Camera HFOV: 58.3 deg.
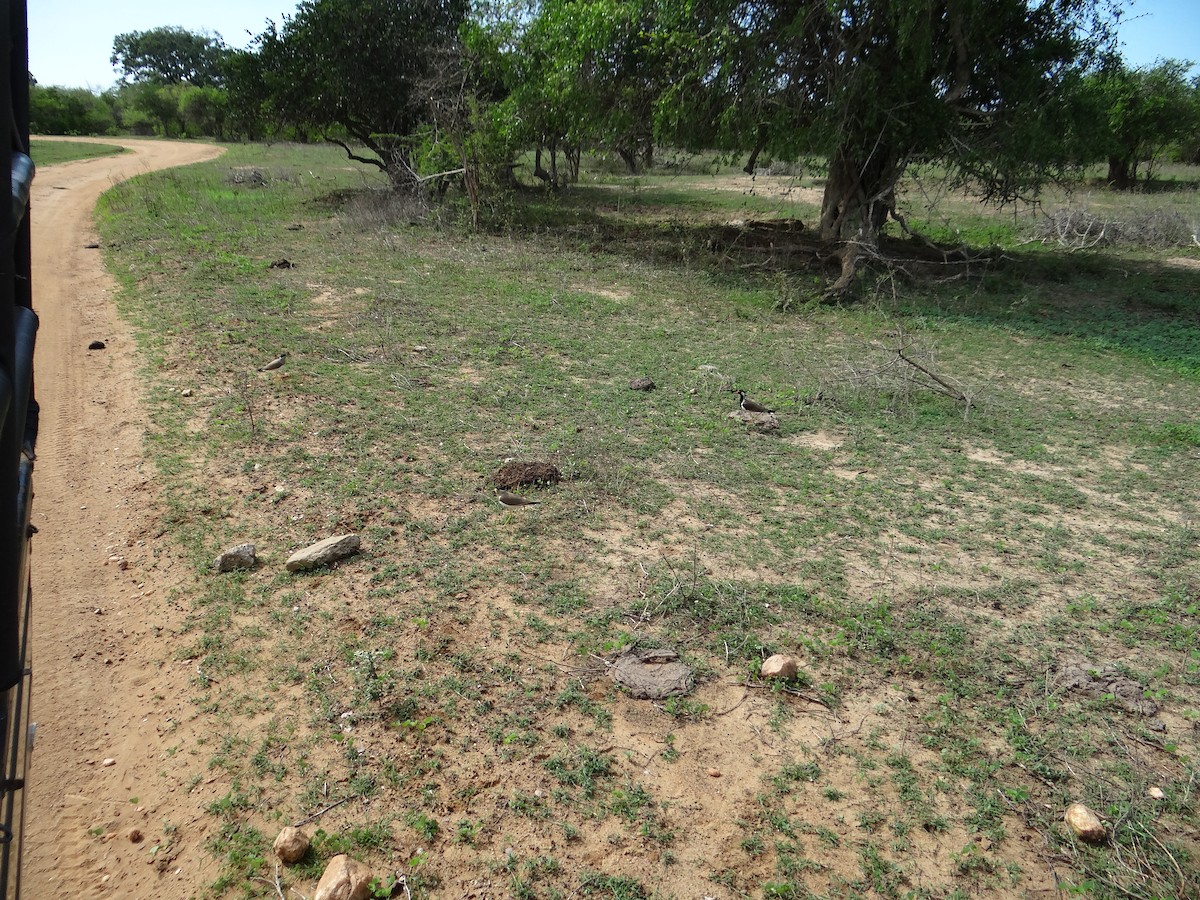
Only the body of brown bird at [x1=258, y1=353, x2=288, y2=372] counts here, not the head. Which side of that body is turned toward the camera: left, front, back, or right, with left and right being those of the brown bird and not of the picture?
right

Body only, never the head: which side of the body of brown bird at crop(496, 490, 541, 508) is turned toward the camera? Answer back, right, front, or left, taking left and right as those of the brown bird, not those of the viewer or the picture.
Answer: left

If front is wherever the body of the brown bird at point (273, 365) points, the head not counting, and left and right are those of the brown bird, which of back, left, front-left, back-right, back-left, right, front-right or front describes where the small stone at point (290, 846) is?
right

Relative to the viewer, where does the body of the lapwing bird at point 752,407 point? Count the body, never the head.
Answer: to the viewer's left

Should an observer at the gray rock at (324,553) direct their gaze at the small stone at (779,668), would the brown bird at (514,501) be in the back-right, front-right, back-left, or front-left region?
front-left

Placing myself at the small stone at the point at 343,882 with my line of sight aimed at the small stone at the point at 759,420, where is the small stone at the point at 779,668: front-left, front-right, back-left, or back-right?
front-right

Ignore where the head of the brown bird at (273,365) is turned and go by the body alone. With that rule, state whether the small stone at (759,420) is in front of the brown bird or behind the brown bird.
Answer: in front

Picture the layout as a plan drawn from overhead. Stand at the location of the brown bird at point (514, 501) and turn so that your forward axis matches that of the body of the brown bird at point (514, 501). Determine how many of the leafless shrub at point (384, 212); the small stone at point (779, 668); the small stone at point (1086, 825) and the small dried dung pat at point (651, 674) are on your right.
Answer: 1
